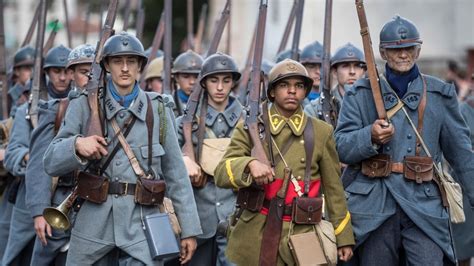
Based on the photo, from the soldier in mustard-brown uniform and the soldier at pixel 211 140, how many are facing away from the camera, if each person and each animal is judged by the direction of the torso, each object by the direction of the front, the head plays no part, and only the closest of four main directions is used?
0

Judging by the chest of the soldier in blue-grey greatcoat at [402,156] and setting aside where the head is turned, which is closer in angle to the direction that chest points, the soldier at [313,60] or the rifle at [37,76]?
the rifle

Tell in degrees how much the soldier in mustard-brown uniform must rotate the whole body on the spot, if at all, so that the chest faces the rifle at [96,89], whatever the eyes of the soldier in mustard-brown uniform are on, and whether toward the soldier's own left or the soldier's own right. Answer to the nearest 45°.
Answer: approximately 90° to the soldier's own right

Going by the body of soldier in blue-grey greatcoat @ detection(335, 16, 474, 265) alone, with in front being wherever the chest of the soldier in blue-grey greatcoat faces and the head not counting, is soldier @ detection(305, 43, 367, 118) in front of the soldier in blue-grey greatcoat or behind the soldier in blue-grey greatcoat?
behind

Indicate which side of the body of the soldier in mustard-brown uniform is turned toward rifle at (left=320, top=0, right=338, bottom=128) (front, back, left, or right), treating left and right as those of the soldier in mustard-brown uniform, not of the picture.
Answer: back
